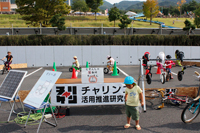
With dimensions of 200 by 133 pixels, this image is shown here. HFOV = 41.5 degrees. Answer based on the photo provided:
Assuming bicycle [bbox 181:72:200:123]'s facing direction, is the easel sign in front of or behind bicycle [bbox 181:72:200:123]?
in front

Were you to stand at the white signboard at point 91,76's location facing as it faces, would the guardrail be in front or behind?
behind

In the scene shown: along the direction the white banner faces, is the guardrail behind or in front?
behind

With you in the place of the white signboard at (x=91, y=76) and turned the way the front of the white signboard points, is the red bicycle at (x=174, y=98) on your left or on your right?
on your left

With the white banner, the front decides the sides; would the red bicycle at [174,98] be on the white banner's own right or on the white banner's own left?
on the white banner's own left

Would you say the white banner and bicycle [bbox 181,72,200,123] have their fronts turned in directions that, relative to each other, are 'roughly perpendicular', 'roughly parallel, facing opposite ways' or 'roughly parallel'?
roughly perpendicular

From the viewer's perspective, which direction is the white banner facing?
toward the camera

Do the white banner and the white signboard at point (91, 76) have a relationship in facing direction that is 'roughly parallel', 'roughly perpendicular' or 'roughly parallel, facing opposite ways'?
roughly parallel

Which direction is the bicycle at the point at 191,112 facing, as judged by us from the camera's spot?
facing the viewer and to the left of the viewer

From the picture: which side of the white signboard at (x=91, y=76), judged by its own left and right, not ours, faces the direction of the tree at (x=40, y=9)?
back

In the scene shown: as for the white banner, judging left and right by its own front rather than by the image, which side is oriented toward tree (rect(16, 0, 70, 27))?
back

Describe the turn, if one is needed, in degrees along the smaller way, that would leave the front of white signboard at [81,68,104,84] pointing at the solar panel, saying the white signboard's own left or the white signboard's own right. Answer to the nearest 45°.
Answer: approximately 90° to the white signboard's own right

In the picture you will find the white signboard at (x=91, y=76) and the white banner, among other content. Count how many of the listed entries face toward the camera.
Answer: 2
